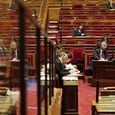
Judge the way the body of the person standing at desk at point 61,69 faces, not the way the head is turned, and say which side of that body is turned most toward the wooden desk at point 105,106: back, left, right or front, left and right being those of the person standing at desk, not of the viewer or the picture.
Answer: right
